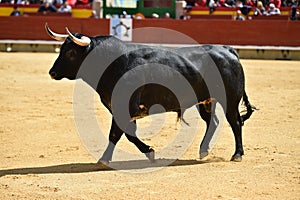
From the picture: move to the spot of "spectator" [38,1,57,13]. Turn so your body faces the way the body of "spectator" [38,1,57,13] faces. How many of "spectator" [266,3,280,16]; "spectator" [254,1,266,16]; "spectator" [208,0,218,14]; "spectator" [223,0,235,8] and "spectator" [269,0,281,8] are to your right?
0

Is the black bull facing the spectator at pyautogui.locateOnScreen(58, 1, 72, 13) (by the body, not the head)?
no

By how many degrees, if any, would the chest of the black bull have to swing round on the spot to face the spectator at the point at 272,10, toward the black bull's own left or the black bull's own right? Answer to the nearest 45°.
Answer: approximately 90° to the black bull's own right

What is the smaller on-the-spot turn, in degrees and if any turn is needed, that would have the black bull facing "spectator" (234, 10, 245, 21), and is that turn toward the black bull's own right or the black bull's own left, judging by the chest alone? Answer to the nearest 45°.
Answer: approximately 90° to the black bull's own right

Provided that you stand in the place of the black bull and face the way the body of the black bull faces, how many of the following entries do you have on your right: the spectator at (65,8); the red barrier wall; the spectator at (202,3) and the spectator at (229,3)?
4

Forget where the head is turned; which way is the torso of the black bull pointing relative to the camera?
to the viewer's left

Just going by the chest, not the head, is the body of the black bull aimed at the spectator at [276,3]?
no

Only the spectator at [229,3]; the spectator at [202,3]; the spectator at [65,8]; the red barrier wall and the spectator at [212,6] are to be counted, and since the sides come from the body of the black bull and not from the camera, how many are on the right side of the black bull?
5

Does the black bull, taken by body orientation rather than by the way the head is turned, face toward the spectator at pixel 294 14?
no

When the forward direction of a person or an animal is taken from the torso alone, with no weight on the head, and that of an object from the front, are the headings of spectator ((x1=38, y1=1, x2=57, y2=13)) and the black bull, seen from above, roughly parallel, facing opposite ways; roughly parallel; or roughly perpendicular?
roughly perpendicular

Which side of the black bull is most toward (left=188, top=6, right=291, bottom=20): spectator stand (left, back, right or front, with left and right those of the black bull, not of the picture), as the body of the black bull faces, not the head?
right

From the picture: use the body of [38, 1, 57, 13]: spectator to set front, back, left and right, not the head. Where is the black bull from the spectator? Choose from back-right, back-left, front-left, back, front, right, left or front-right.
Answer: front

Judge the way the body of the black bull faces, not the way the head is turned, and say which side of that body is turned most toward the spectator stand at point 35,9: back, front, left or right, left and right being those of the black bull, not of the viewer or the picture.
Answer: right

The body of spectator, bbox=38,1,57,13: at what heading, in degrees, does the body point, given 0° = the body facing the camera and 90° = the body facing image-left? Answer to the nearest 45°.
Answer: approximately 0°

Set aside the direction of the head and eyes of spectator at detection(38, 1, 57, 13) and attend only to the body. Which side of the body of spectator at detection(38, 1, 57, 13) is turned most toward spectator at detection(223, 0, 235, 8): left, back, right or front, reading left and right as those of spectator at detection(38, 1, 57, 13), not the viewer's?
left

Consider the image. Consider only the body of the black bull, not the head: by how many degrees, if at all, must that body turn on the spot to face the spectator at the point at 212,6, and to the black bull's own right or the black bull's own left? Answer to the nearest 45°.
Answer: approximately 90° to the black bull's own right

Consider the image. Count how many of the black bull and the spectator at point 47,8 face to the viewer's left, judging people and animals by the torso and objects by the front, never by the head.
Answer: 1
